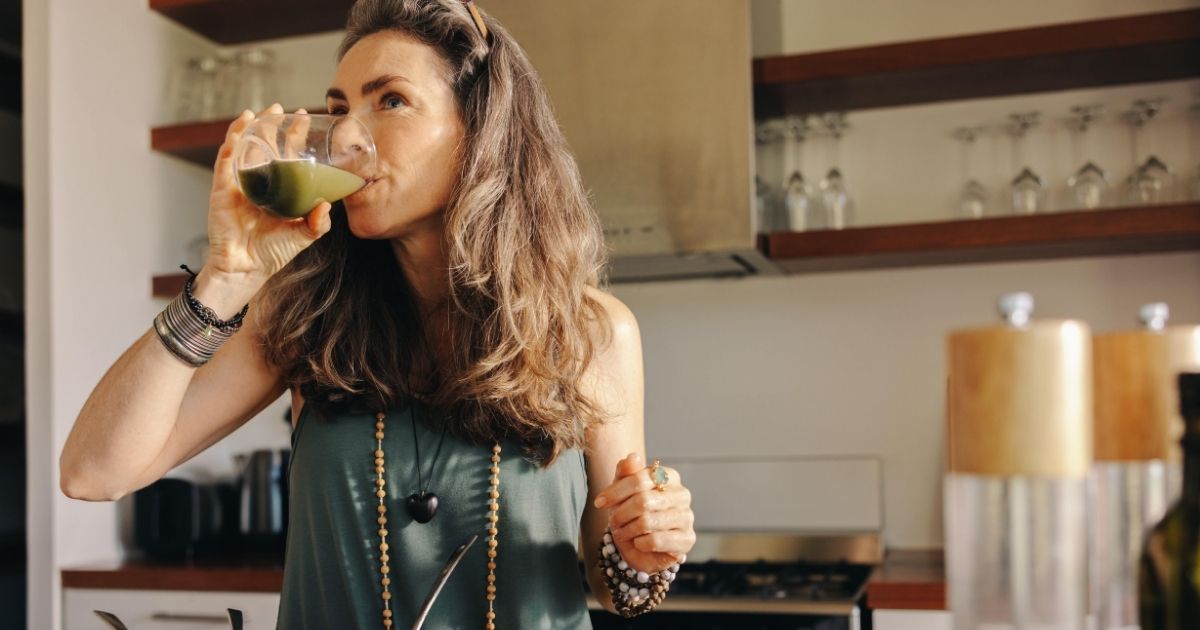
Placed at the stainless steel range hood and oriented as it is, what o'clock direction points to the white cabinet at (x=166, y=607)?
The white cabinet is roughly at 3 o'clock from the stainless steel range hood.

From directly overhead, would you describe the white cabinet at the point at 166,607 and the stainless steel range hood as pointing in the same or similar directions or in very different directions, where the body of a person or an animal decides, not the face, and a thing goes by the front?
same or similar directions

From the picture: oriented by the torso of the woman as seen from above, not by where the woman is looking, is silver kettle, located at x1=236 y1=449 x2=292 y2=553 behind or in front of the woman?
behind

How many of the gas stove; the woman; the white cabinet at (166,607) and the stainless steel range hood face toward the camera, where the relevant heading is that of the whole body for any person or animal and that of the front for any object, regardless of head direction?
4

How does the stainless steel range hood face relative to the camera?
toward the camera

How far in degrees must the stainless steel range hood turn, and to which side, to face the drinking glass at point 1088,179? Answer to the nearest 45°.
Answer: approximately 90° to its left

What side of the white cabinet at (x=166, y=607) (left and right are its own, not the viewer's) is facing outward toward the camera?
front

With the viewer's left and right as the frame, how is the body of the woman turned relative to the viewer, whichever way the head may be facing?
facing the viewer

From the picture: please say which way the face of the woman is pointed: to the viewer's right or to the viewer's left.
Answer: to the viewer's left

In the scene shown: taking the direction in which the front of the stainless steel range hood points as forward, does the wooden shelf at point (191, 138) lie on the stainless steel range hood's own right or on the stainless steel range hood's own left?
on the stainless steel range hood's own right
